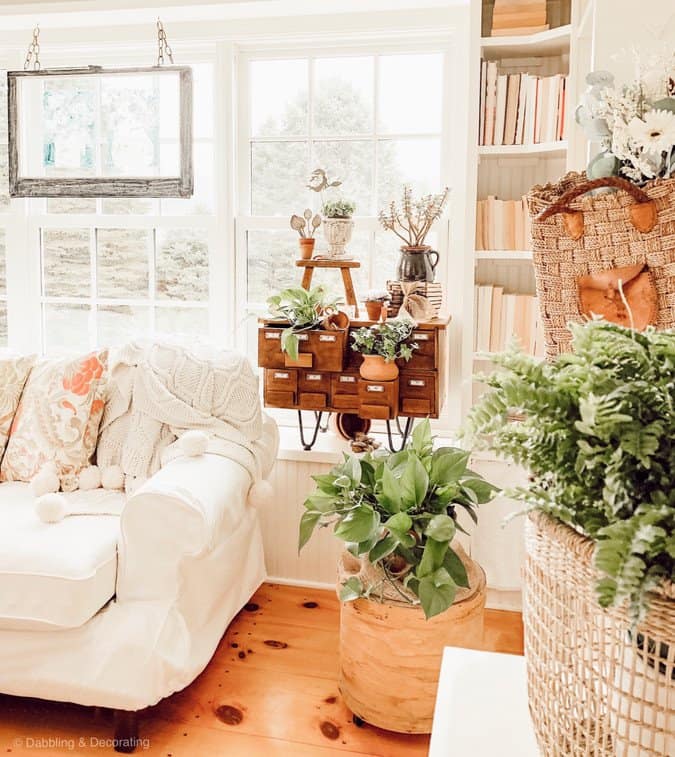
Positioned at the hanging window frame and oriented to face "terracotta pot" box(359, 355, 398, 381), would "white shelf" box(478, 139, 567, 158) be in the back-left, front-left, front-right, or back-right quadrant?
front-left

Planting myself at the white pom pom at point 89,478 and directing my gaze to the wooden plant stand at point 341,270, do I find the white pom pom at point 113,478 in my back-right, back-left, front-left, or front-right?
front-right

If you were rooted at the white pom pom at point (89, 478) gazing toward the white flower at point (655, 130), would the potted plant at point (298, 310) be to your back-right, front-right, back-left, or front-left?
front-left

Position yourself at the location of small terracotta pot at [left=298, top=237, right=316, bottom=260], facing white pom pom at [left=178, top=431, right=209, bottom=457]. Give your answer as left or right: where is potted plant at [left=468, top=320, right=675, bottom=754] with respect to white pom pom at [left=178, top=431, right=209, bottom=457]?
left

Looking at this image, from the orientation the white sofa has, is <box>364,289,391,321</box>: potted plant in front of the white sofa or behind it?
behind

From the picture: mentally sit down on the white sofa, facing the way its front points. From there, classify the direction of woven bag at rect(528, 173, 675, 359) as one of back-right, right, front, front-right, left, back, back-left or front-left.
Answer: left

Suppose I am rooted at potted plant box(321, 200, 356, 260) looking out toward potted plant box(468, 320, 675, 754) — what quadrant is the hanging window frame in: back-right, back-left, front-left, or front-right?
back-right

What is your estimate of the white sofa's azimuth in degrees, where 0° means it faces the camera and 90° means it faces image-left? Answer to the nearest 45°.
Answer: approximately 45°

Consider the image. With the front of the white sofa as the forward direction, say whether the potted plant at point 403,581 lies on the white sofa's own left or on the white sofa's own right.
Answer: on the white sofa's own left

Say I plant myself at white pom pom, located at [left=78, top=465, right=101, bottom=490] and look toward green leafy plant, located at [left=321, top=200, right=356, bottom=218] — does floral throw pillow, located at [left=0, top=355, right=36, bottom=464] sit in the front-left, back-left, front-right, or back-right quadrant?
back-left

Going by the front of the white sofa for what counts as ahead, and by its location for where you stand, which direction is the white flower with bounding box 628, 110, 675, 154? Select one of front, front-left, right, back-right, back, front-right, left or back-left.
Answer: left

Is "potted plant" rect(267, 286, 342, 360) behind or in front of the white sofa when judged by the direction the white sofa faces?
behind
